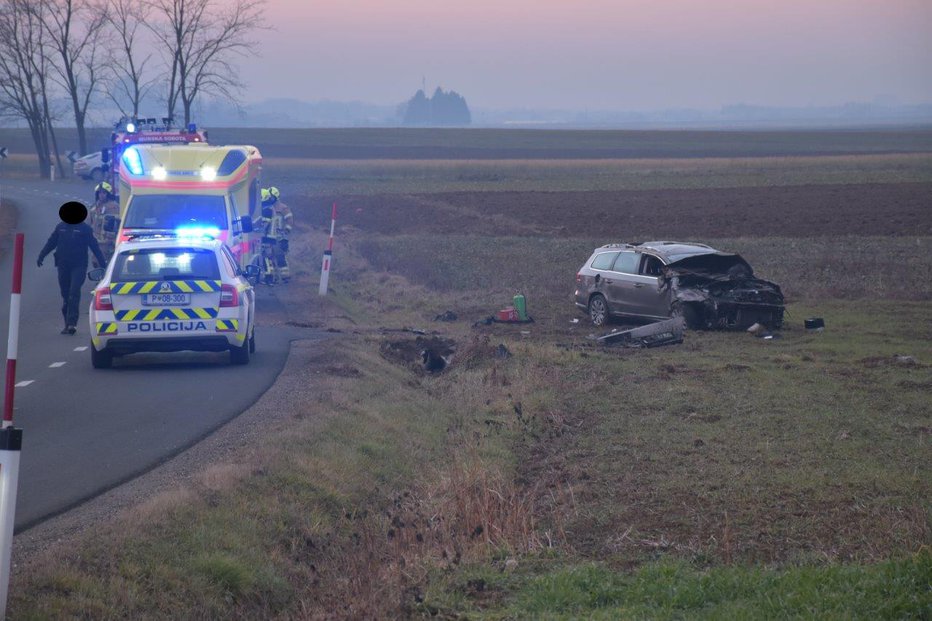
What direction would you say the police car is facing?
away from the camera

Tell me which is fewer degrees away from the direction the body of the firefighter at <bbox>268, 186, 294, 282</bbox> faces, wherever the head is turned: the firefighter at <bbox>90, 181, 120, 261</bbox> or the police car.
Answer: the firefighter

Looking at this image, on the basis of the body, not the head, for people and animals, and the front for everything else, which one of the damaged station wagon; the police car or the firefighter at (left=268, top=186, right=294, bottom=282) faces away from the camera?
the police car

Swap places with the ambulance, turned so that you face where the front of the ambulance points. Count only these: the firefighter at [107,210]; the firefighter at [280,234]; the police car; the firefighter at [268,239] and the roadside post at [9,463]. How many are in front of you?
2

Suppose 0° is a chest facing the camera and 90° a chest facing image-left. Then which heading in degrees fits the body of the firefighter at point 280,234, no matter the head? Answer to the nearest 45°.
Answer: approximately 90°

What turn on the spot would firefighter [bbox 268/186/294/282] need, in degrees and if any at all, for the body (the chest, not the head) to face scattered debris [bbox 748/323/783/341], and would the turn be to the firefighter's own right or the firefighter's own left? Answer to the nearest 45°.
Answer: approximately 135° to the firefighter's own left

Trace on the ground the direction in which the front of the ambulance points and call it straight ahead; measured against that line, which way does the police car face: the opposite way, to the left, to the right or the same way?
the opposite way

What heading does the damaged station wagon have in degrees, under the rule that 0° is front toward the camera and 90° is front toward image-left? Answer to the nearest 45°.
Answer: approximately 315°

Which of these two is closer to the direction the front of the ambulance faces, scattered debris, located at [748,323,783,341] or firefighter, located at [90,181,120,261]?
the scattered debris

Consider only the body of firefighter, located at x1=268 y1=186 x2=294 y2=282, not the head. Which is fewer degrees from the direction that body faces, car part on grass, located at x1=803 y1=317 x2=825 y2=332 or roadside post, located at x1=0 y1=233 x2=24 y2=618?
the roadside post

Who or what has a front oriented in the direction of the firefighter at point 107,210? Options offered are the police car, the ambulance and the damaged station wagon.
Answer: the police car
